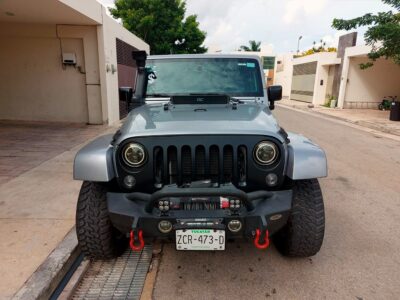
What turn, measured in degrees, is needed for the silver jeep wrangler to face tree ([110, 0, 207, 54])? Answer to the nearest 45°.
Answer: approximately 180°

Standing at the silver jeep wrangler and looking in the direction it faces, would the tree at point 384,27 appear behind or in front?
behind

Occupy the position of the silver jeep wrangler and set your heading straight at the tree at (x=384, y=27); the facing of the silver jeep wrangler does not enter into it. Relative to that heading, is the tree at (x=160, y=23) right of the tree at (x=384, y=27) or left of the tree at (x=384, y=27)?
left

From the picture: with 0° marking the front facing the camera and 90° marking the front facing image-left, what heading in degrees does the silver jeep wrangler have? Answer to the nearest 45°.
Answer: approximately 0°
